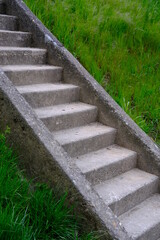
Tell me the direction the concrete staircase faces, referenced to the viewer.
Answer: facing the viewer and to the right of the viewer
